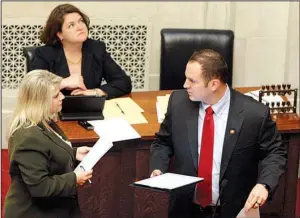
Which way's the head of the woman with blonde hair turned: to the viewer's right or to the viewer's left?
to the viewer's right

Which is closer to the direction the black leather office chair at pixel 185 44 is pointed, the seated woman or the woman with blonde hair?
the woman with blonde hair

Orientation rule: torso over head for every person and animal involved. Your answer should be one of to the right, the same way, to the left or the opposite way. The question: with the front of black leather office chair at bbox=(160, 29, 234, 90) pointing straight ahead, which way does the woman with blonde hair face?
to the left

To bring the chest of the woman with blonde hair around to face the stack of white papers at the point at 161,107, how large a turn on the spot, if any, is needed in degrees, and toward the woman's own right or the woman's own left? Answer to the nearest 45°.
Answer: approximately 45° to the woman's own left

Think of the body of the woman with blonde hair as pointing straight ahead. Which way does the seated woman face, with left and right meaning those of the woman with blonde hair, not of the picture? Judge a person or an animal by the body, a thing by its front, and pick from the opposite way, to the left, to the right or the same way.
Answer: to the right

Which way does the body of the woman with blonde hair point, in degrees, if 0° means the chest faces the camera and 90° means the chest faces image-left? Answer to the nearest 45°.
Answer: approximately 270°

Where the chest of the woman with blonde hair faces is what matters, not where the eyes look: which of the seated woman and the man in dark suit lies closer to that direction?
the man in dark suit

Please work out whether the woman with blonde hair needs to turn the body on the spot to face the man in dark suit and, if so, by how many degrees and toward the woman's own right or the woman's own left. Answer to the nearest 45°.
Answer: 0° — they already face them
